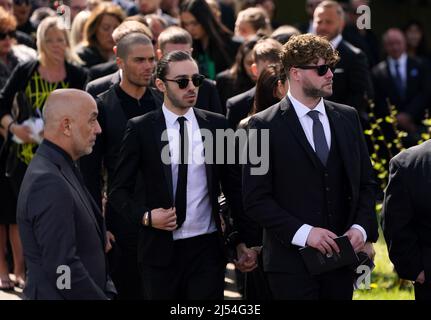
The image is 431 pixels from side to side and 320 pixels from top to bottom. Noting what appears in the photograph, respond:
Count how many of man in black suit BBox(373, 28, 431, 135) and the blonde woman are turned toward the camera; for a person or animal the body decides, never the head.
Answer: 2

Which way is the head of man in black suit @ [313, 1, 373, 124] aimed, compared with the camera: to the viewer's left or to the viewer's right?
to the viewer's left

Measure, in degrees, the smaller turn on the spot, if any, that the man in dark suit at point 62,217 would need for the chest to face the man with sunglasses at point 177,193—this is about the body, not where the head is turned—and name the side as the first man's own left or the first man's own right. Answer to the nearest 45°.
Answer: approximately 45° to the first man's own left

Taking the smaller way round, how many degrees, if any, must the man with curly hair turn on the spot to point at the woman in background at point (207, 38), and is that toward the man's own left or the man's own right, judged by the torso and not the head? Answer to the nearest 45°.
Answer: approximately 135° to the man's own left

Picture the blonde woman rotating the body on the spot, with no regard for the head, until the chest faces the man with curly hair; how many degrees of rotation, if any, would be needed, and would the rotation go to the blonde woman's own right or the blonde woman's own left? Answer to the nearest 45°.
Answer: approximately 45° to the blonde woman's own left

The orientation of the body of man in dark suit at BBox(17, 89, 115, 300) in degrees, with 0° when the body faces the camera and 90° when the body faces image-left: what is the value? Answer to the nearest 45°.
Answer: approximately 270°

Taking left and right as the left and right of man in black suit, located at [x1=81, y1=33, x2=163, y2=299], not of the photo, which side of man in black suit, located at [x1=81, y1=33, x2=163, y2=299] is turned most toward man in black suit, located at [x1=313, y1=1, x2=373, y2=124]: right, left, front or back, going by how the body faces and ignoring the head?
left

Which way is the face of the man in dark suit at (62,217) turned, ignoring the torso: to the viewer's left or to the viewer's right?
to the viewer's right

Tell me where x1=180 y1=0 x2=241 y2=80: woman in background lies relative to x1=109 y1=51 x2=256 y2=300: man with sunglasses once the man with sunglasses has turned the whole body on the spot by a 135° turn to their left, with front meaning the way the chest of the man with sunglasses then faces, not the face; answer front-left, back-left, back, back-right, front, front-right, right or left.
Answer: front
